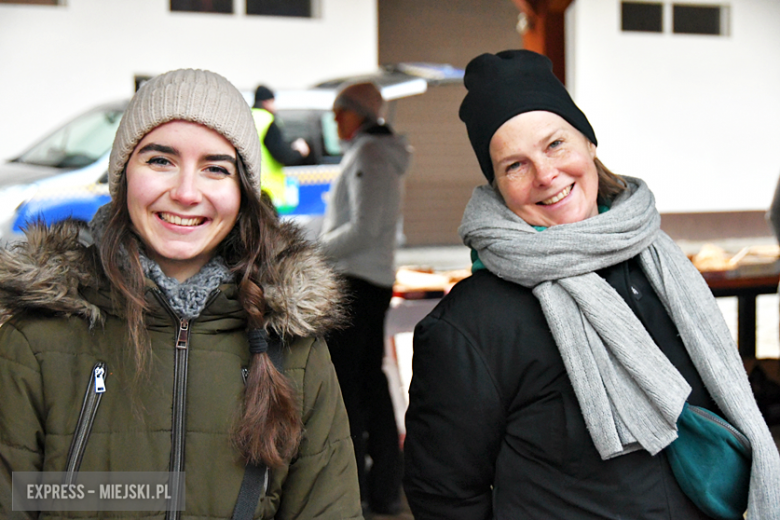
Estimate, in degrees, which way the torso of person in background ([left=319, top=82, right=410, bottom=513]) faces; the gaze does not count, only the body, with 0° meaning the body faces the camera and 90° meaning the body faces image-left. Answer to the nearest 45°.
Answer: approximately 90°

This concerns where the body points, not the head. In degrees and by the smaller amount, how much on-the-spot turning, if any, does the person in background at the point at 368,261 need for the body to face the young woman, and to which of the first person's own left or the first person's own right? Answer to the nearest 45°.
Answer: approximately 90° to the first person's own left

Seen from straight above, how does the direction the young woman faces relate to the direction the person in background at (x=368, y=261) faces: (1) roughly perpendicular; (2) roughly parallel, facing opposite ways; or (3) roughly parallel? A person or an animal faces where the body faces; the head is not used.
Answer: roughly perpendicular

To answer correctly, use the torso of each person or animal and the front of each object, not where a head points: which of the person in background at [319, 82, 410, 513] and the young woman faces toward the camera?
the young woman

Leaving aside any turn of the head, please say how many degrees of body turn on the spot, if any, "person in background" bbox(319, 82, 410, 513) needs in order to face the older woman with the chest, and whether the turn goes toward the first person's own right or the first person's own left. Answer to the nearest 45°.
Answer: approximately 90° to the first person's own left

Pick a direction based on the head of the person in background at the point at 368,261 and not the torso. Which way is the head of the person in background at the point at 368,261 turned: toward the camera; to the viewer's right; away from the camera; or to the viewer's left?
to the viewer's left

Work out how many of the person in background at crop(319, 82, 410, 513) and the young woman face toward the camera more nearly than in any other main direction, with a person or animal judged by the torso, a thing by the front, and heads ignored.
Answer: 1

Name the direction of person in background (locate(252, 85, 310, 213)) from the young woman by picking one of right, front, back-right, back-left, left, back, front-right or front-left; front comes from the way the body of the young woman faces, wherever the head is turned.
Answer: back

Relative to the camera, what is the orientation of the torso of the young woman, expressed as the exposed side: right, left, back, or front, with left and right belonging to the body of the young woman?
front
